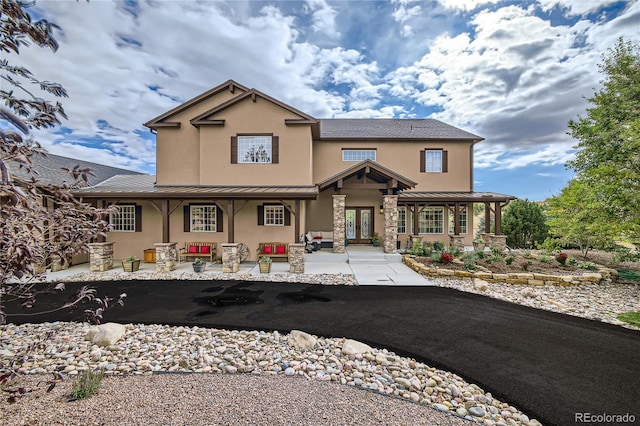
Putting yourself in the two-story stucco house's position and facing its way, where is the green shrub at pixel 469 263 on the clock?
The green shrub is roughly at 10 o'clock from the two-story stucco house.

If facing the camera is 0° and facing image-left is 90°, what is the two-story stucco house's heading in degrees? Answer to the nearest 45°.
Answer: approximately 0°

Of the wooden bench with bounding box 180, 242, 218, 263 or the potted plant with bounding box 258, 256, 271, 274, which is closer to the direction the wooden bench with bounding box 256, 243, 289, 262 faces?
the potted plant

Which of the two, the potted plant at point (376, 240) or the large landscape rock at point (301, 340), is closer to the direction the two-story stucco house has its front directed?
the large landscape rock

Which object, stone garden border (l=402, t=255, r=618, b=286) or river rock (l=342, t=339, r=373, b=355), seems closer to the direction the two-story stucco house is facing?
the river rock

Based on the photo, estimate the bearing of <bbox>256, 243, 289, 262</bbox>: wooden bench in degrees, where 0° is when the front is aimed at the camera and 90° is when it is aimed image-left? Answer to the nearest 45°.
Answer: approximately 0°

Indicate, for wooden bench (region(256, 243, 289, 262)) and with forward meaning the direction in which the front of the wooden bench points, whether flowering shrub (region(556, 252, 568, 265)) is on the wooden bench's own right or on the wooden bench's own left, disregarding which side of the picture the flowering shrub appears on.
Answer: on the wooden bench's own left

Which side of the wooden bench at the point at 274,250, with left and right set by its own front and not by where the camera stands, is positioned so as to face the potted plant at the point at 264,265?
front

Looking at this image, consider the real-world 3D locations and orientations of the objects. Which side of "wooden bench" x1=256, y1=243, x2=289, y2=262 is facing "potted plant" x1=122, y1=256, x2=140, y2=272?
right

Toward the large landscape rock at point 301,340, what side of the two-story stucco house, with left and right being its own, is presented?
front

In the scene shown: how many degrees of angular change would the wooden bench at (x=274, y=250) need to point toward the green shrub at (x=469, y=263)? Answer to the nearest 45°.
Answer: approximately 45° to its left

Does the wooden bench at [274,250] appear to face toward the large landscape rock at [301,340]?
yes

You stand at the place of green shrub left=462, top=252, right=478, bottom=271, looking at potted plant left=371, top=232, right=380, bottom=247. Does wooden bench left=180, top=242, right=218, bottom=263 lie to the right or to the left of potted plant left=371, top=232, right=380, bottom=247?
left

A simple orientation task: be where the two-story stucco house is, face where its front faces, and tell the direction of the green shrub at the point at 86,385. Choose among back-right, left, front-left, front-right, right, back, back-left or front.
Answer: front

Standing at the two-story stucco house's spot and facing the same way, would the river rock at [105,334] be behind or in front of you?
in front
